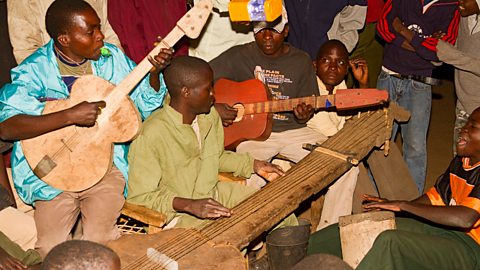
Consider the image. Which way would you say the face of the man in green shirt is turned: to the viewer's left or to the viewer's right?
to the viewer's right

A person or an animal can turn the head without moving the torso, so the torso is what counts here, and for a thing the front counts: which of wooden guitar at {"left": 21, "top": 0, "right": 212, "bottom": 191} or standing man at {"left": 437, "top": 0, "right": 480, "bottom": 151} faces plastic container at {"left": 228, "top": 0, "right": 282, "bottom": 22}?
the standing man

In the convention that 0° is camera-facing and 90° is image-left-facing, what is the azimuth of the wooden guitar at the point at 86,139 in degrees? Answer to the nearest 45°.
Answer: approximately 0°

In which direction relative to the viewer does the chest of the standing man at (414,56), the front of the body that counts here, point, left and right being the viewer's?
facing the viewer

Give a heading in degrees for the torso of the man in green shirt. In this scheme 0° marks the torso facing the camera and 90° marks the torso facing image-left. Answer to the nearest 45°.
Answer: approximately 315°

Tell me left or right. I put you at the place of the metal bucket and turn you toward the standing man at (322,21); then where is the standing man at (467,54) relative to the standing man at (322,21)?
right

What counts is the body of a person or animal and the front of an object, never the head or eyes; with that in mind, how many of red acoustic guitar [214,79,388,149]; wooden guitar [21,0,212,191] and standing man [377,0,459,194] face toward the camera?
3

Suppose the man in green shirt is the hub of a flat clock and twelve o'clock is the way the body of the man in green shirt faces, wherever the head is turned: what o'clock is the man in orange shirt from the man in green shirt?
The man in orange shirt is roughly at 11 o'clock from the man in green shirt.

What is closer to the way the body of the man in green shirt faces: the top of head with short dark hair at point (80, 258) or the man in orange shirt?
the man in orange shirt

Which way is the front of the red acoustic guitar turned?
toward the camera

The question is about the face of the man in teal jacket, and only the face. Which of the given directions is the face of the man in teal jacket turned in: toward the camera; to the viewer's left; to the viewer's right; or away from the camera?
to the viewer's right
